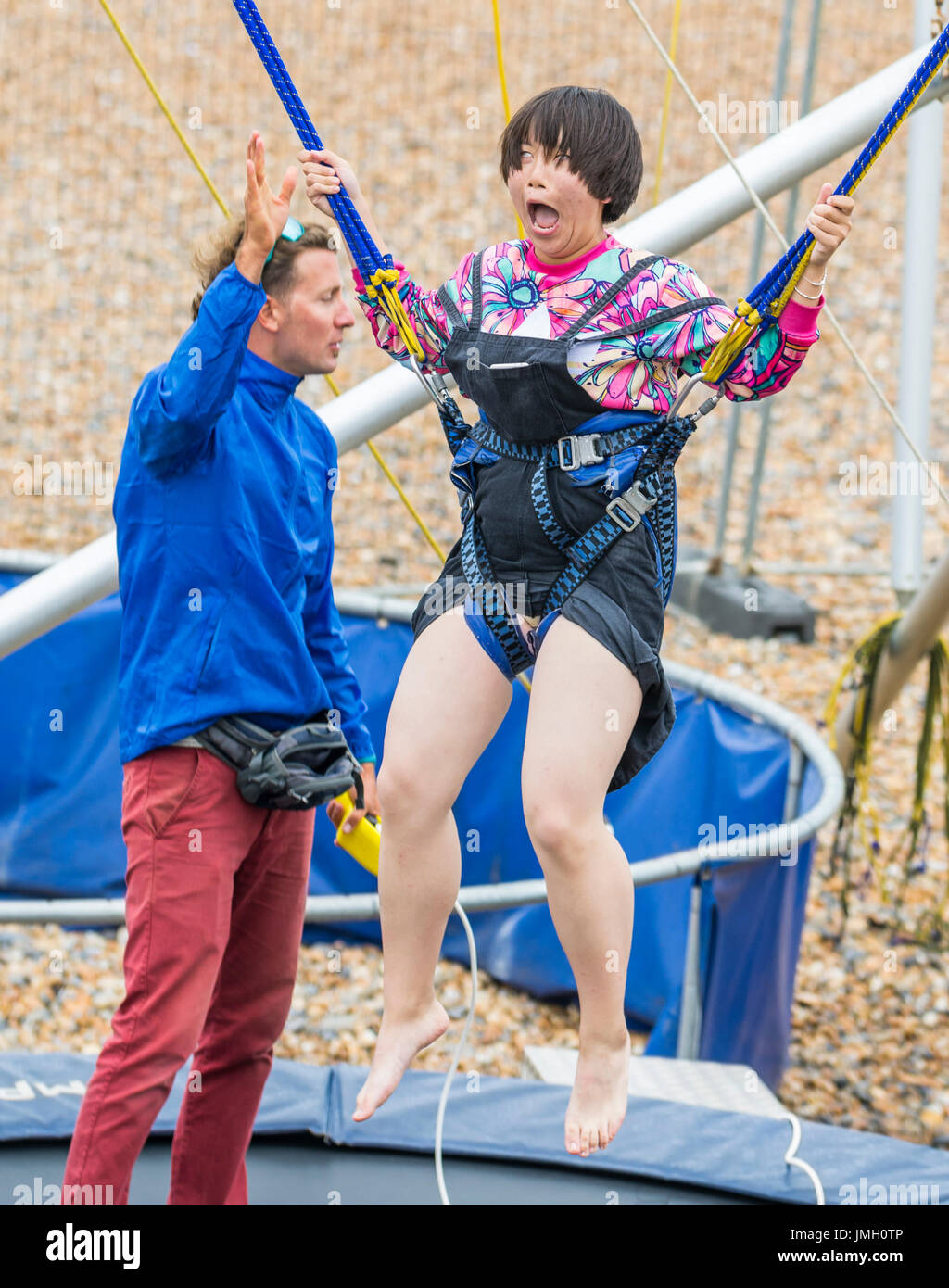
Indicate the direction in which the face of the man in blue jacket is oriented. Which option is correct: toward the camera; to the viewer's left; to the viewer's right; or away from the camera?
to the viewer's right

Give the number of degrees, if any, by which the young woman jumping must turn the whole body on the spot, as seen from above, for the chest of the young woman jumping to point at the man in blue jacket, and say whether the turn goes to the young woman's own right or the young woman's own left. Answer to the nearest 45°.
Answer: approximately 90° to the young woman's own right

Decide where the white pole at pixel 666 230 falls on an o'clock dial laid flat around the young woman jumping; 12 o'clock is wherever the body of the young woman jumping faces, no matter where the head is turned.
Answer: The white pole is roughly at 5 o'clock from the young woman jumping.

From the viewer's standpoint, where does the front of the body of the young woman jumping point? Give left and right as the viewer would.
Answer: facing the viewer and to the left of the viewer
